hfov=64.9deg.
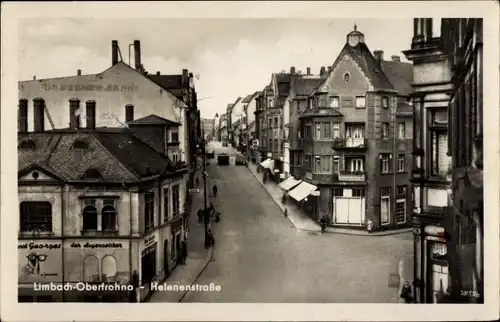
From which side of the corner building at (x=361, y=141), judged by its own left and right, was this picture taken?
front

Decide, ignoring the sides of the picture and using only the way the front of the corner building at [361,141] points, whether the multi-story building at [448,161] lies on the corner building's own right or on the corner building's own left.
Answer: on the corner building's own left
